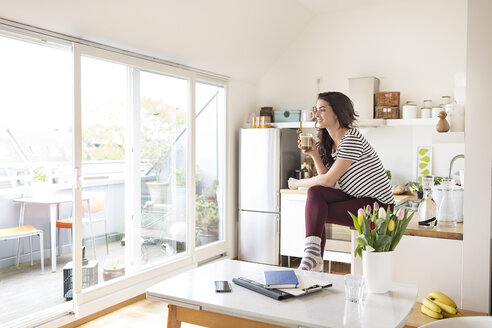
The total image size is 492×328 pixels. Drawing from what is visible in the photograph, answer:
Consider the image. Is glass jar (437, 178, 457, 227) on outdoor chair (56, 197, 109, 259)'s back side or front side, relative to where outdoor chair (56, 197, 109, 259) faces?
on the back side

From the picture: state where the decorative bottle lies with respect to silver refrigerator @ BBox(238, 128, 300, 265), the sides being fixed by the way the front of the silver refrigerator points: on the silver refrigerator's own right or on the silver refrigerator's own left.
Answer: on the silver refrigerator's own left

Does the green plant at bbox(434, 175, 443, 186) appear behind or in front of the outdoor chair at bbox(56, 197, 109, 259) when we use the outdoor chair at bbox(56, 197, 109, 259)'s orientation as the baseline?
behind

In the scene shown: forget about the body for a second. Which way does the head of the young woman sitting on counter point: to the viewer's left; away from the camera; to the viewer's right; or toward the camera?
to the viewer's left

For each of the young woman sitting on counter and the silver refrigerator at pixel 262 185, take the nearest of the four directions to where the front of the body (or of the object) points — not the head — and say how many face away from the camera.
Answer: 0

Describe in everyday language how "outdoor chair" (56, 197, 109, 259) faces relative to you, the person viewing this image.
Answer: facing away from the viewer and to the left of the viewer

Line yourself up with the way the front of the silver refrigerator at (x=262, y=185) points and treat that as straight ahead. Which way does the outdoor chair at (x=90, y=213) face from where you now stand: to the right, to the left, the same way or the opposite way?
to the right

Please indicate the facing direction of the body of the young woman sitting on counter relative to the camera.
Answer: to the viewer's left

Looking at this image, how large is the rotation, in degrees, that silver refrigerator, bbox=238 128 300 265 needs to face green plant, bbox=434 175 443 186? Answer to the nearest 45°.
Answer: approximately 90° to its left

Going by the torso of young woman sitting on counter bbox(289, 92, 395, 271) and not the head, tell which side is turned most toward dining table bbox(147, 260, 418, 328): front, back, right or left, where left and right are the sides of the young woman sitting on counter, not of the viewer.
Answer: left
